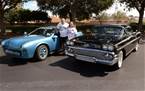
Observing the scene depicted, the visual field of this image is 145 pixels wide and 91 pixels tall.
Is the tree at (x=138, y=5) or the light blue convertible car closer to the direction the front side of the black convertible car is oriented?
the light blue convertible car

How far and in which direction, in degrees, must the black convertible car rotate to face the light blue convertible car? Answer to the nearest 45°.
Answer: approximately 45° to its right

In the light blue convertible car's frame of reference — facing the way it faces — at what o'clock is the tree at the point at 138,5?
The tree is roughly at 6 o'clock from the light blue convertible car.

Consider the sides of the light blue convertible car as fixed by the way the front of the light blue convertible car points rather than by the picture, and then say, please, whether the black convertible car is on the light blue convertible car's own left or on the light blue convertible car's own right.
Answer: on the light blue convertible car's own left

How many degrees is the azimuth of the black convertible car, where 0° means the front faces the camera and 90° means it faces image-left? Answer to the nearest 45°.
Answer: approximately 45°

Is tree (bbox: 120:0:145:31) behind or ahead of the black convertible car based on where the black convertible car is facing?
behind

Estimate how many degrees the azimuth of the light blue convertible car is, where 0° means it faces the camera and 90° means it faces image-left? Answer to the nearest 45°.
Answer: approximately 45°
